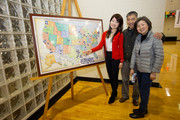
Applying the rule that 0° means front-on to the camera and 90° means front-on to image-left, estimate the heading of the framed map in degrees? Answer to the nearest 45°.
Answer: approximately 315°
